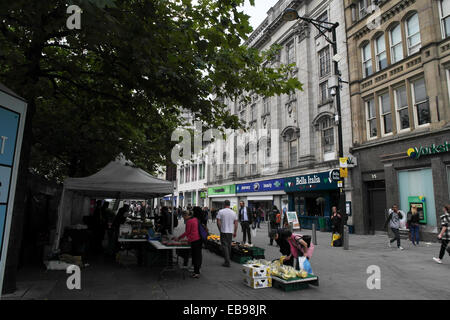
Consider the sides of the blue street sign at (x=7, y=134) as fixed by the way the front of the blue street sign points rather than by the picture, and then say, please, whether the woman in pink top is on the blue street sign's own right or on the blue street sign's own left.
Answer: on the blue street sign's own left

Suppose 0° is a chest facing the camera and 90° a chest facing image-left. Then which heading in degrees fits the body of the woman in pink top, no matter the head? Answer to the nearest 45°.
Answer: approximately 90°

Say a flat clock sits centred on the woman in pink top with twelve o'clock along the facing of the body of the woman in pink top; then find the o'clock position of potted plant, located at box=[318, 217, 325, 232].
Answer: The potted plant is roughly at 4 o'clock from the woman in pink top.

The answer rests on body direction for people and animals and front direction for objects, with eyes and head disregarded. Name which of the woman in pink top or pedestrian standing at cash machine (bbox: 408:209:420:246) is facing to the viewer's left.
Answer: the woman in pink top

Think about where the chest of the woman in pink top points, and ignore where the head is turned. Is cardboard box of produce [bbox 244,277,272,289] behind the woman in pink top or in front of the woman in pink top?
behind

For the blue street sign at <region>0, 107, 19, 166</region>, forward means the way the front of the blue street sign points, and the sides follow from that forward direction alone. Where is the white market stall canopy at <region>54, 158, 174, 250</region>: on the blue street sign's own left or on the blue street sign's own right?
on the blue street sign's own left
